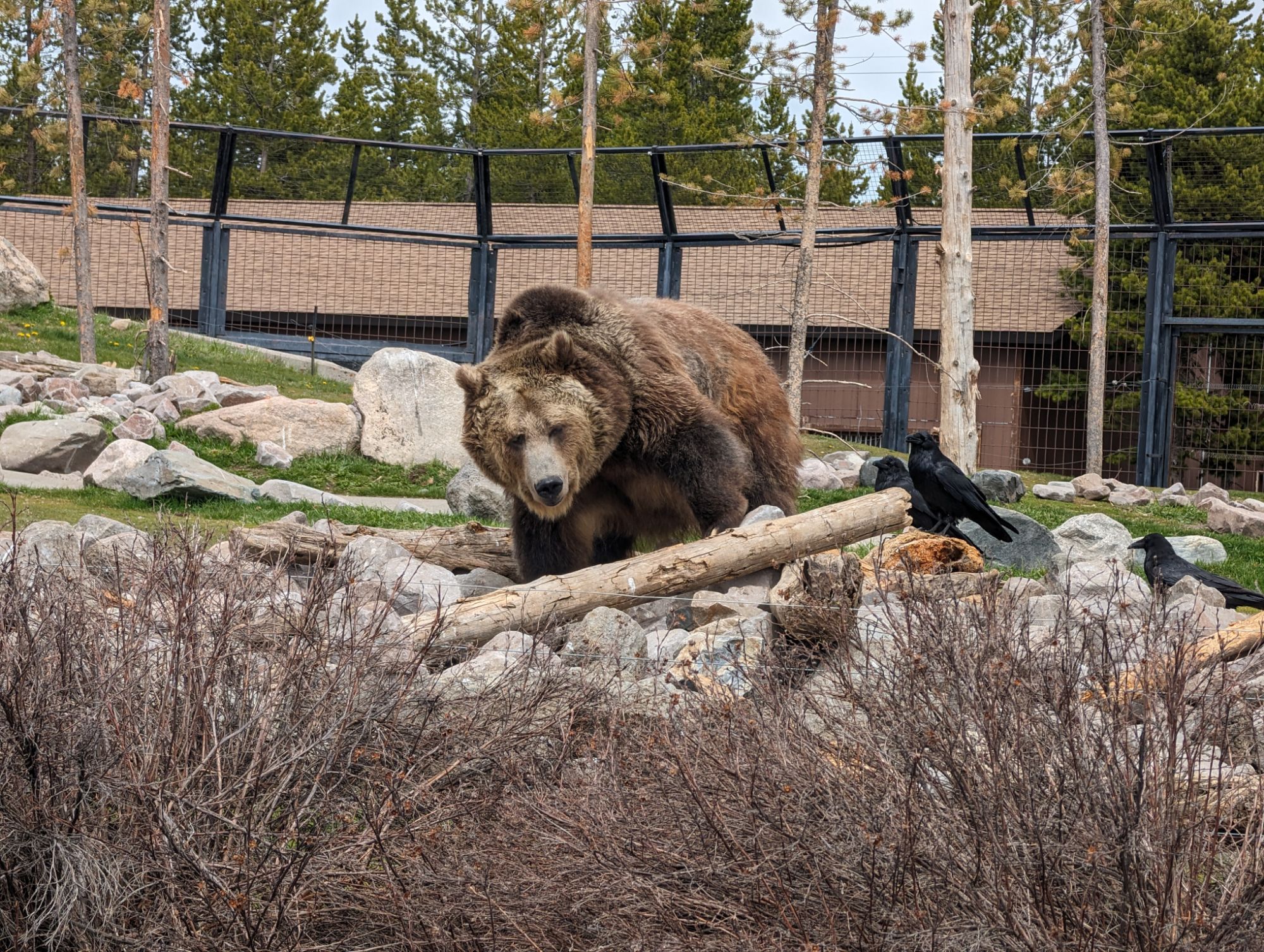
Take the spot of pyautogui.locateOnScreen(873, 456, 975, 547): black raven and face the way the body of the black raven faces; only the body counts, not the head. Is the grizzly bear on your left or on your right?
on your left

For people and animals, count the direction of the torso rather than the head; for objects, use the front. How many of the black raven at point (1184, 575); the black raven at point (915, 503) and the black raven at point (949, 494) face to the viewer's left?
3

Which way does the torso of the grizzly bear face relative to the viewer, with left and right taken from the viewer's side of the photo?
facing the viewer and to the left of the viewer

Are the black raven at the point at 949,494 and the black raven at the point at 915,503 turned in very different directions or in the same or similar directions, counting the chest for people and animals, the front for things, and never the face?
same or similar directions

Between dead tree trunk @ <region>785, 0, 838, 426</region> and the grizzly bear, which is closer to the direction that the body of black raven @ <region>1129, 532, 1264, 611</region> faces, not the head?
the grizzly bear

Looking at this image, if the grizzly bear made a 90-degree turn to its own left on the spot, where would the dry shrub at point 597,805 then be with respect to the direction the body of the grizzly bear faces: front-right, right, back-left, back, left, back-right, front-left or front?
front-right

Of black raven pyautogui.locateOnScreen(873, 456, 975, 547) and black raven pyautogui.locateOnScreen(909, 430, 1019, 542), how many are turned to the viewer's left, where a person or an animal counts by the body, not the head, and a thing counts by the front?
2

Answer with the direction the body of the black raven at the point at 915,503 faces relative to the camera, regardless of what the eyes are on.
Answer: to the viewer's left

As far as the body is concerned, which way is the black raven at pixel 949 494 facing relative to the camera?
to the viewer's left

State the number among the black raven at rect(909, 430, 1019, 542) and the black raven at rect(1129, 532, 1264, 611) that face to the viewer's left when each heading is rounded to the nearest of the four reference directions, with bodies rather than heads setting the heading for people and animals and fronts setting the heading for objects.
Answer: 2

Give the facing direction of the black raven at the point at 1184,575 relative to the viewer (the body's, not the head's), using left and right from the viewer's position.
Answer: facing to the left of the viewer

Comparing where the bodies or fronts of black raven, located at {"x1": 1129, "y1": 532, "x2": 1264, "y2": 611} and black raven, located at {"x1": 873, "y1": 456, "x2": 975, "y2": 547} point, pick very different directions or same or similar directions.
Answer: same or similar directions
